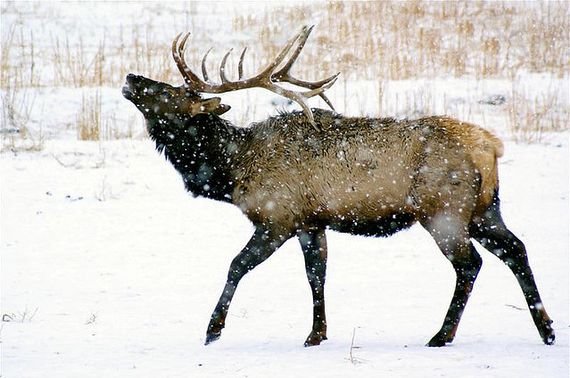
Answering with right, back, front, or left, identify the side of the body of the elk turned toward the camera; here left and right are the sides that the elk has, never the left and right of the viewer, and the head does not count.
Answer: left
